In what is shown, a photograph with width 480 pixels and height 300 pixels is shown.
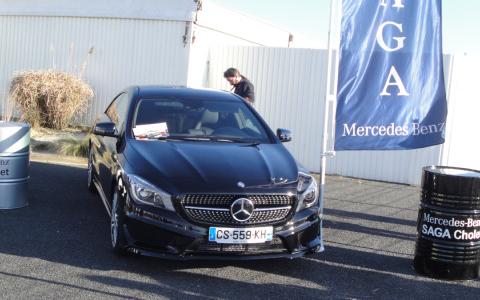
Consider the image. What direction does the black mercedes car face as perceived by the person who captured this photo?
facing the viewer and to the right of the viewer

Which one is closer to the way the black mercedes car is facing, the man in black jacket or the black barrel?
the black barrel

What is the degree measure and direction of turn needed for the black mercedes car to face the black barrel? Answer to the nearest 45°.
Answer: approximately 45° to its left

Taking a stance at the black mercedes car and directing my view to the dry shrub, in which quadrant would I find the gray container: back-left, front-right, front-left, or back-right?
front-left

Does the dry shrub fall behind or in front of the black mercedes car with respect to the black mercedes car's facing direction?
behind

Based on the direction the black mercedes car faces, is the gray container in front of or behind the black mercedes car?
behind

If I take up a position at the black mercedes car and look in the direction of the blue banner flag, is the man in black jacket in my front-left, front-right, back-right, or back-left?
front-left

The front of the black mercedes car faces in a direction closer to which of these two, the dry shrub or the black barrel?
the black barrel

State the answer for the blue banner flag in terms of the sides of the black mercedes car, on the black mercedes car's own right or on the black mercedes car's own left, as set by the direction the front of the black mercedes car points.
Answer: on the black mercedes car's own left

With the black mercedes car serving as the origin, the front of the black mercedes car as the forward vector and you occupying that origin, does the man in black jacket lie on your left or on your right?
on your left
